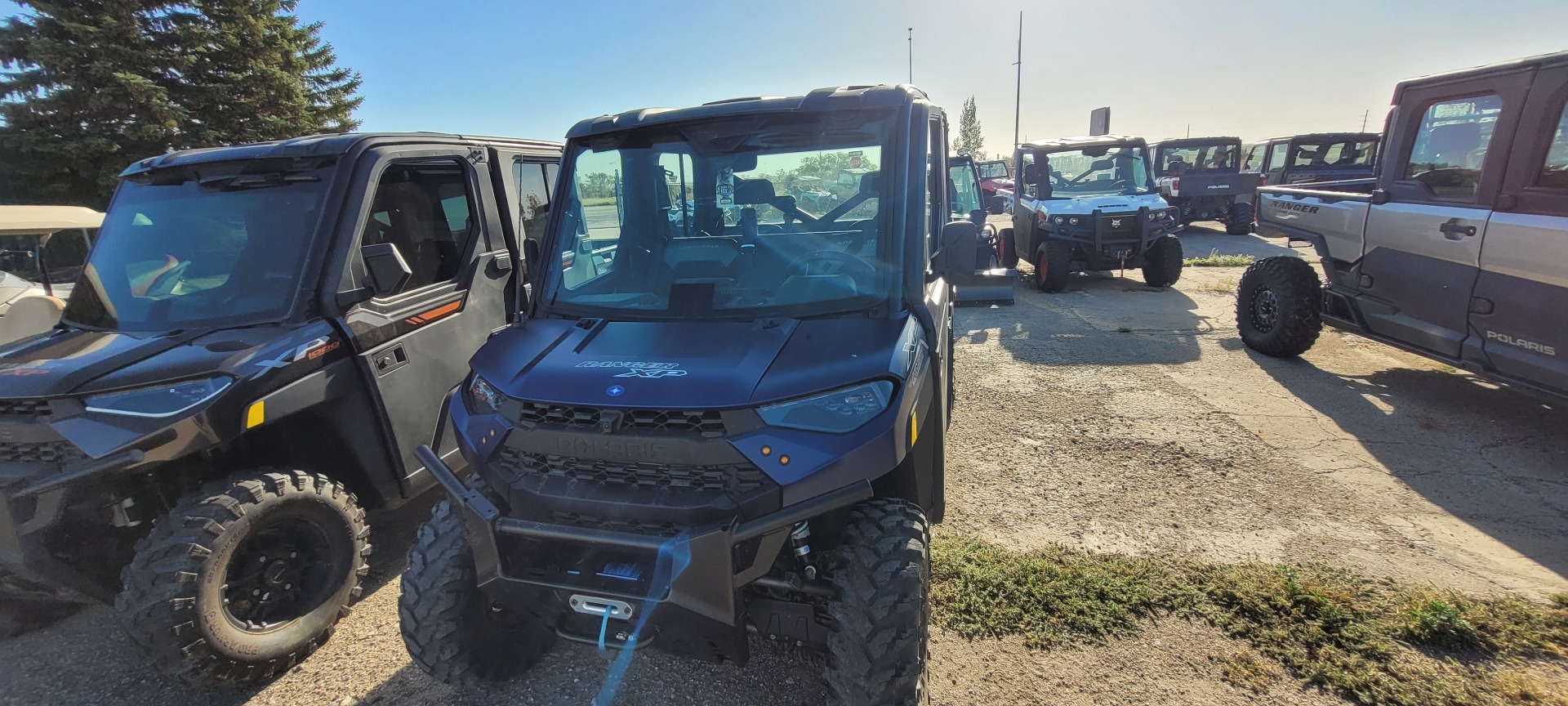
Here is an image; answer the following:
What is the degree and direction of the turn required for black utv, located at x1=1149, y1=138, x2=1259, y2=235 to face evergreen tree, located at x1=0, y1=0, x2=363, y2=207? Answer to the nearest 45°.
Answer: approximately 90° to its left

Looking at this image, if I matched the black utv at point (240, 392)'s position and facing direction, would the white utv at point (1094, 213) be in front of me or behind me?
behind

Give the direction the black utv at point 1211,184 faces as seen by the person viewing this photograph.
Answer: facing away from the viewer and to the left of the viewer

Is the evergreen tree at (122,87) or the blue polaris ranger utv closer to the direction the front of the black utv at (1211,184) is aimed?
the evergreen tree

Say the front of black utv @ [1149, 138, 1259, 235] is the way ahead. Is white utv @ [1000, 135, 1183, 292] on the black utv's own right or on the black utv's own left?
on the black utv's own left

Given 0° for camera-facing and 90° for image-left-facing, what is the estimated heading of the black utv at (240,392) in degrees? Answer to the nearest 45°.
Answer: approximately 45°

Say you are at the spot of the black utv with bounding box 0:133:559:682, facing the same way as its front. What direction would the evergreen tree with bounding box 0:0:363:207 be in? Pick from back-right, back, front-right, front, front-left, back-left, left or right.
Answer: back-right
